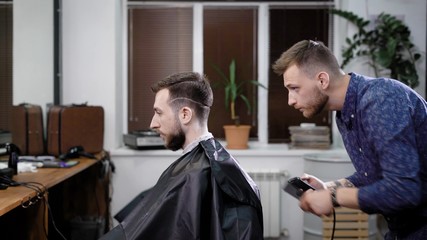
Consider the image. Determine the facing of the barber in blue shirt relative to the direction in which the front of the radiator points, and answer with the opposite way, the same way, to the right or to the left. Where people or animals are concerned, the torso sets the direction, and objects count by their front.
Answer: to the right

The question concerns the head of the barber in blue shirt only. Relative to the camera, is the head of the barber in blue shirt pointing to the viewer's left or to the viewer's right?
to the viewer's left

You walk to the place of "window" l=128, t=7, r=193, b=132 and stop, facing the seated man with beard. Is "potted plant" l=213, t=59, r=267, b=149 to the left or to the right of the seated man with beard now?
left

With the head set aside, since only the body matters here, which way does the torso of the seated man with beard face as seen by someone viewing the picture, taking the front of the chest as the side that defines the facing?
to the viewer's left

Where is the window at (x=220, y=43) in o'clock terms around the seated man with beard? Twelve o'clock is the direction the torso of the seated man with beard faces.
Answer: The window is roughly at 3 o'clock from the seated man with beard.

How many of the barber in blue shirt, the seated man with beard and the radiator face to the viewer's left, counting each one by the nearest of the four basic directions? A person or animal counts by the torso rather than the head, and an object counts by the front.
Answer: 2

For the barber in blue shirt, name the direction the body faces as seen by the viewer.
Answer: to the viewer's left

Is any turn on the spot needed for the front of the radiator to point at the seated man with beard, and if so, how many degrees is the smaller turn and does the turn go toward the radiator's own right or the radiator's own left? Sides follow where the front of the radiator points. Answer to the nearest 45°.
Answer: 0° — it already faces them
